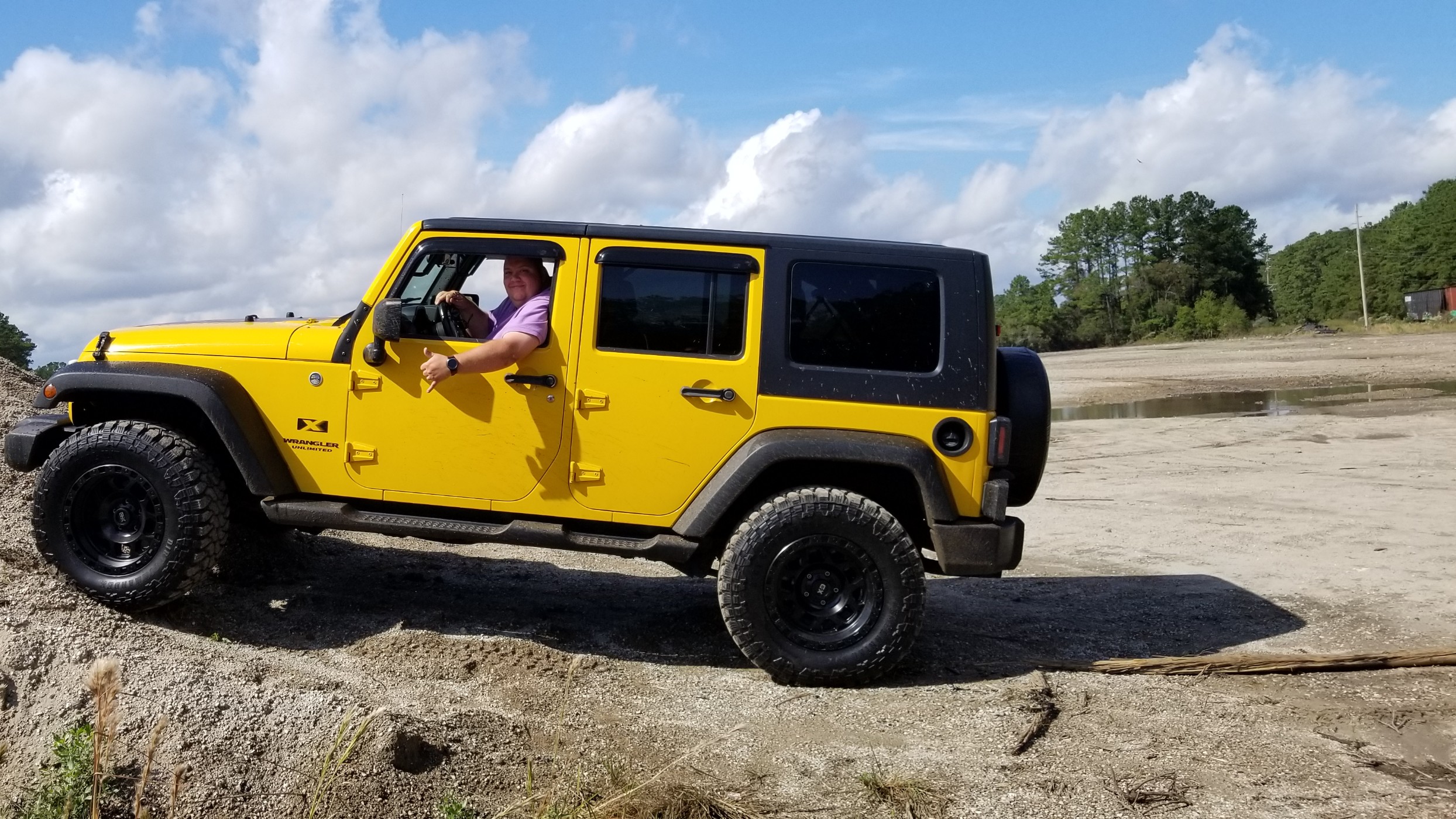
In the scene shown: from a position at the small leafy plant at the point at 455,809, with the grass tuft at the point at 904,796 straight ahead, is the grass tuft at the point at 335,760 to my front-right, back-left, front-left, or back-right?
back-left

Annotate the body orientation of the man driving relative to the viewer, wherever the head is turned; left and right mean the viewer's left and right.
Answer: facing the viewer and to the left of the viewer

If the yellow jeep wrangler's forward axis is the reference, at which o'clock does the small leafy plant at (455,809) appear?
The small leafy plant is roughly at 10 o'clock from the yellow jeep wrangler.

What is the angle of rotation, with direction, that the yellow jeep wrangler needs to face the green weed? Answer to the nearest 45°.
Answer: approximately 45° to its left

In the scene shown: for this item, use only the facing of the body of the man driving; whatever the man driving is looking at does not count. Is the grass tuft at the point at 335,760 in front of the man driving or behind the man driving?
in front

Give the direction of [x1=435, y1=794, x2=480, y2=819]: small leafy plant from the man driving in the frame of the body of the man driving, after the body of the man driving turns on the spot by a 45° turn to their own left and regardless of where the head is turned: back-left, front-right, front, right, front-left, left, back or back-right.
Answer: front

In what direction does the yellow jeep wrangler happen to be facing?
to the viewer's left

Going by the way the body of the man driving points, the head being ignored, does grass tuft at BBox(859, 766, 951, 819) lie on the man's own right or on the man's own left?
on the man's own left

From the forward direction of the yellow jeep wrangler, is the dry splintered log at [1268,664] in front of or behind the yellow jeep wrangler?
behind

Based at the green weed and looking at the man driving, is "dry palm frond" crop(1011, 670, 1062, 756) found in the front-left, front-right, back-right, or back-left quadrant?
front-right

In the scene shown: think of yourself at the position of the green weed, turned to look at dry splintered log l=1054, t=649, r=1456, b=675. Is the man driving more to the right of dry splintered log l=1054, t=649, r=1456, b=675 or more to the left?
left

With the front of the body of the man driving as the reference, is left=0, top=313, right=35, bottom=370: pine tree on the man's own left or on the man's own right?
on the man's own right
